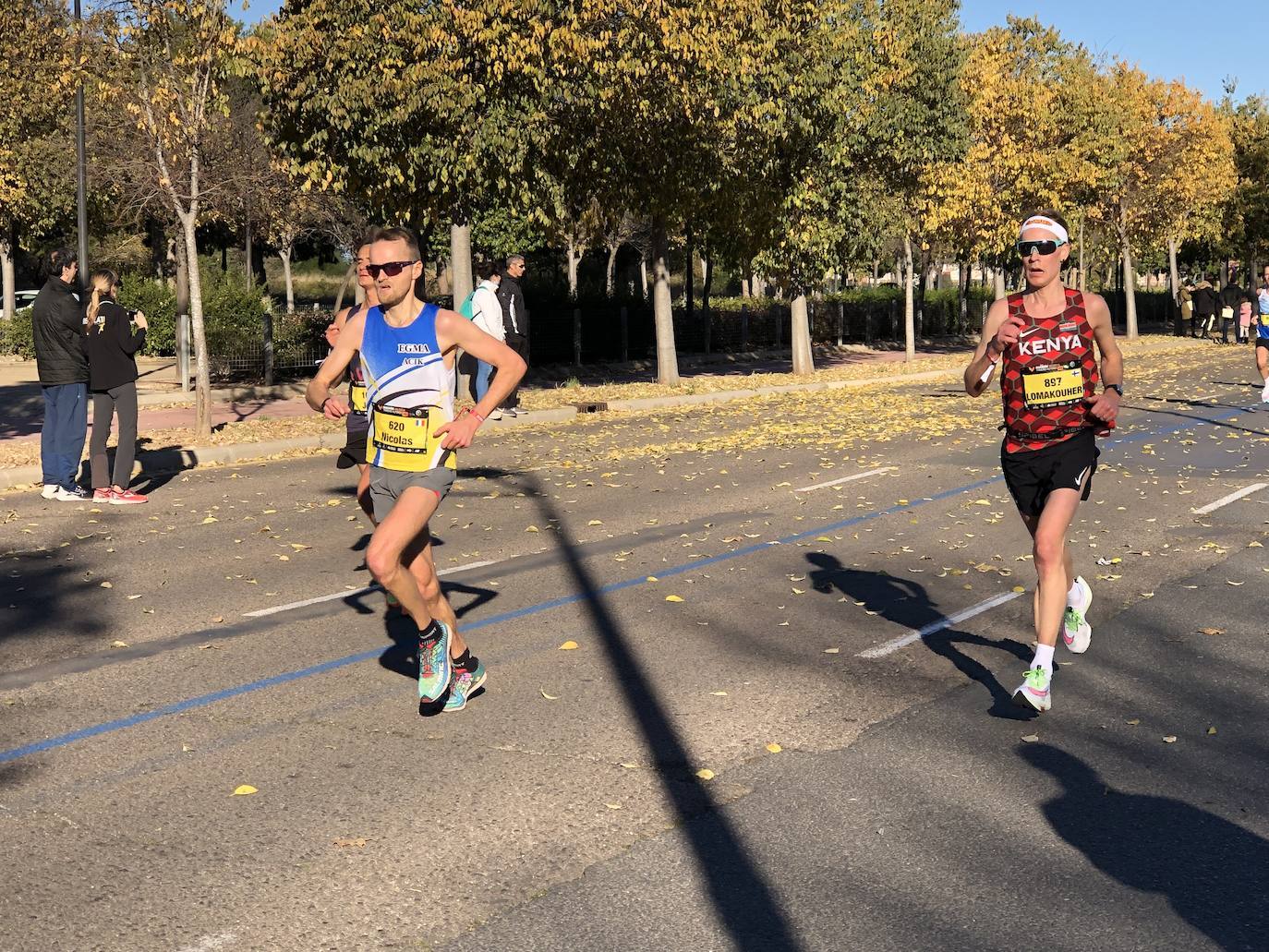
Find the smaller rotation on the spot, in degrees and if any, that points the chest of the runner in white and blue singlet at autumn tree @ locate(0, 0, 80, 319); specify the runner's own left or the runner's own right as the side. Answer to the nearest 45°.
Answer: approximately 135° to the runner's own right

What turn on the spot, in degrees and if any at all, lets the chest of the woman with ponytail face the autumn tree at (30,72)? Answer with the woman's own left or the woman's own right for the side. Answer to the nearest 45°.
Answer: approximately 45° to the woman's own left

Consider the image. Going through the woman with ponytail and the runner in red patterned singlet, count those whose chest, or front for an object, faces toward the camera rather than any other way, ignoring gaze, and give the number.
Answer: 1

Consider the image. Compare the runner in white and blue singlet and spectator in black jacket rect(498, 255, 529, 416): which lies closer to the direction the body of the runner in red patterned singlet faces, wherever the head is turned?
the runner in white and blue singlet

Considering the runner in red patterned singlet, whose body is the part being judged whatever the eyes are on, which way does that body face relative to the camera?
toward the camera

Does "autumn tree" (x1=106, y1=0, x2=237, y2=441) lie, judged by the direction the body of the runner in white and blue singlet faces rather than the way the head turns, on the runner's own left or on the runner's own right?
on the runner's own right

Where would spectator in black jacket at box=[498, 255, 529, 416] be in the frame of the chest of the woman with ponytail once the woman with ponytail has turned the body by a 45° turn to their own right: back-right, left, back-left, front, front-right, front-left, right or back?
front-left

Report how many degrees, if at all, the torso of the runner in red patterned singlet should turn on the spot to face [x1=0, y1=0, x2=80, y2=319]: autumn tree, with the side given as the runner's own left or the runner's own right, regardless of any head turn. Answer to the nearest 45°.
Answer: approximately 135° to the runner's own right

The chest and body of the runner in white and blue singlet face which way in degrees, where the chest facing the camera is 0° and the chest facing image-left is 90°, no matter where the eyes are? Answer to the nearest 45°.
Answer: approximately 45°

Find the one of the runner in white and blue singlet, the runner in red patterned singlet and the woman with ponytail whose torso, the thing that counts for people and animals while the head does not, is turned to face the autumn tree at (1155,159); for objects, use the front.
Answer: the woman with ponytail

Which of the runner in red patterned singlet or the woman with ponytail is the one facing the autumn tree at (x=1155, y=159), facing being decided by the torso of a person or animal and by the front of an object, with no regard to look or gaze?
the woman with ponytail

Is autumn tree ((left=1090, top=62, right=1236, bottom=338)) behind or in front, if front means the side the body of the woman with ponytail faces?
in front
